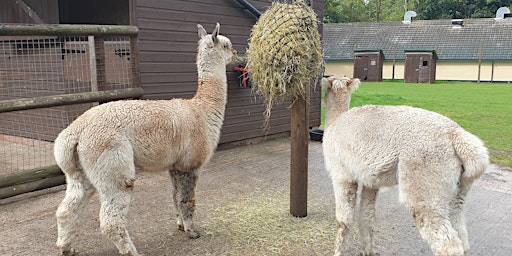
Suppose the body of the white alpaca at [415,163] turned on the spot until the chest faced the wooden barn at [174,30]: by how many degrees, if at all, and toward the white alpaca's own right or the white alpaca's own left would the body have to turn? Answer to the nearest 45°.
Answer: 0° — it already faces it

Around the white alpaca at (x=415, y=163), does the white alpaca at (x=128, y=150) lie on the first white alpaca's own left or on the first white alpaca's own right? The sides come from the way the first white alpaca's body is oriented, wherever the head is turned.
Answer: on the first white alpaca's own left

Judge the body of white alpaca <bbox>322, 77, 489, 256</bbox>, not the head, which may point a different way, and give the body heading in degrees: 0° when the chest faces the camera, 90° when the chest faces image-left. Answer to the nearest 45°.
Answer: approximately 135°

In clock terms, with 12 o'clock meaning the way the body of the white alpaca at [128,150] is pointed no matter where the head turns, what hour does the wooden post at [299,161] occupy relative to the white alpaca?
The wooden post is roughly at 1 o'clock from the white alpaca.

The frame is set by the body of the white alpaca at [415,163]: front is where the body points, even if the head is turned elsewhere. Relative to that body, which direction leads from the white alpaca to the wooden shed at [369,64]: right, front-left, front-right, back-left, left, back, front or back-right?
front-right

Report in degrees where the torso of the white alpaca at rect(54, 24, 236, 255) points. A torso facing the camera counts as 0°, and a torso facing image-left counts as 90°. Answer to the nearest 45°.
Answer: approximately 225°
